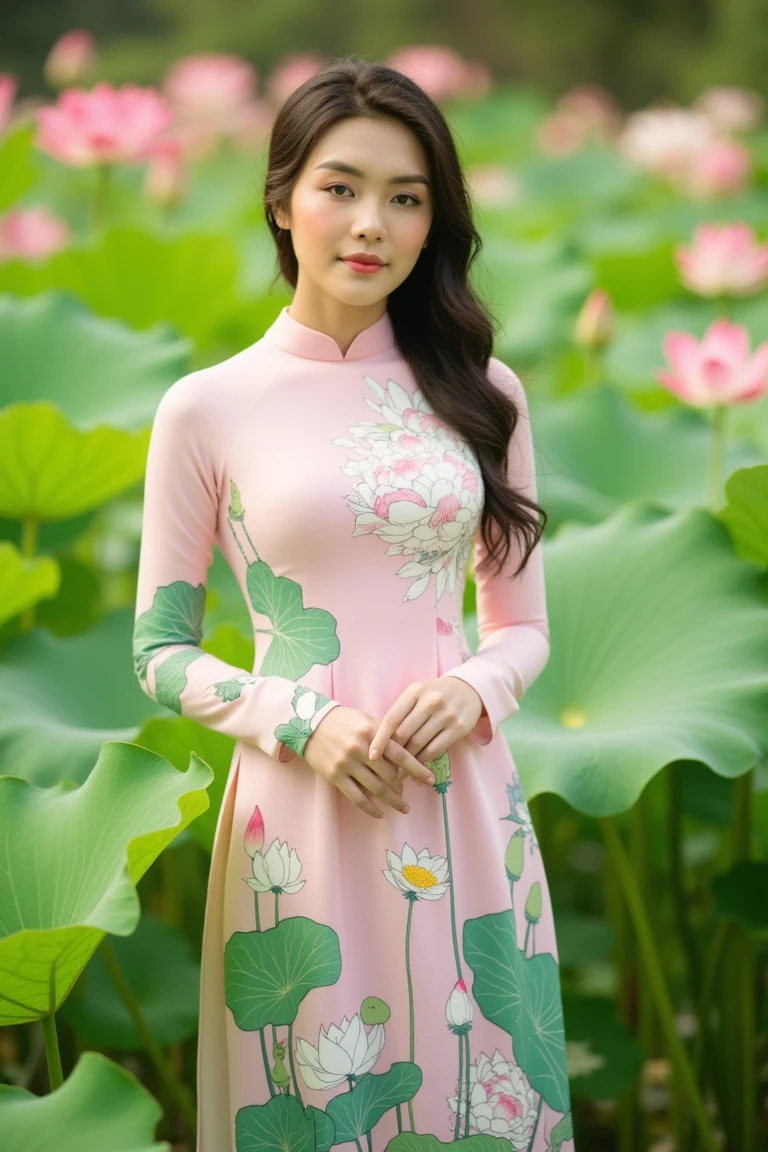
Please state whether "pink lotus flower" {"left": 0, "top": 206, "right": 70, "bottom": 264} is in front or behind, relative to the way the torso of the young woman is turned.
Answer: behind

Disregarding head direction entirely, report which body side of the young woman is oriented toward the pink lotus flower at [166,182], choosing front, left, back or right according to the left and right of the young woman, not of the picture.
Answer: back

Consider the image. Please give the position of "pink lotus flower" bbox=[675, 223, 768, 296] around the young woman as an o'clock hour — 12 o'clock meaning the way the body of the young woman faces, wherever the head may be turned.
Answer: The pink lotus flower is roughly at 7 o'clock from the young woman.

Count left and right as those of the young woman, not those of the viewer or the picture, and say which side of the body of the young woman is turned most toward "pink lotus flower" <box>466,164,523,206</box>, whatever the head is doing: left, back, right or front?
back

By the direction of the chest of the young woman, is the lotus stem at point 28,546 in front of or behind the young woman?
behind

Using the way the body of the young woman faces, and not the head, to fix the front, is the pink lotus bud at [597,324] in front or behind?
behind

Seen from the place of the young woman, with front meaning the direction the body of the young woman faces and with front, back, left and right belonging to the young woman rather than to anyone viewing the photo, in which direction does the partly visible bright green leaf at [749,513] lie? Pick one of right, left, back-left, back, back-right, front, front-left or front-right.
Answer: back-left

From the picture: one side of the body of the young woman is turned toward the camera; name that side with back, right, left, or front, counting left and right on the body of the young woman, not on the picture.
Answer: front

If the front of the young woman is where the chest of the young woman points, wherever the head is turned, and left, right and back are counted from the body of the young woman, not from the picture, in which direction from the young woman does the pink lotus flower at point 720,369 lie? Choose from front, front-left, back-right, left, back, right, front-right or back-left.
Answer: back-left

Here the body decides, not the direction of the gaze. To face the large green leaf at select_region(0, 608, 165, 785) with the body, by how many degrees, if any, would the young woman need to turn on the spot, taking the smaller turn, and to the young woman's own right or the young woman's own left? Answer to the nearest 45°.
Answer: approximately 135° to the young woman's own right

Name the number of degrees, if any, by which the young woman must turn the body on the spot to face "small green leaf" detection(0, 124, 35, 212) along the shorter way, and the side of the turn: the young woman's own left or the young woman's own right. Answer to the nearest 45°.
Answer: approximately 135° to the young woman's own right
